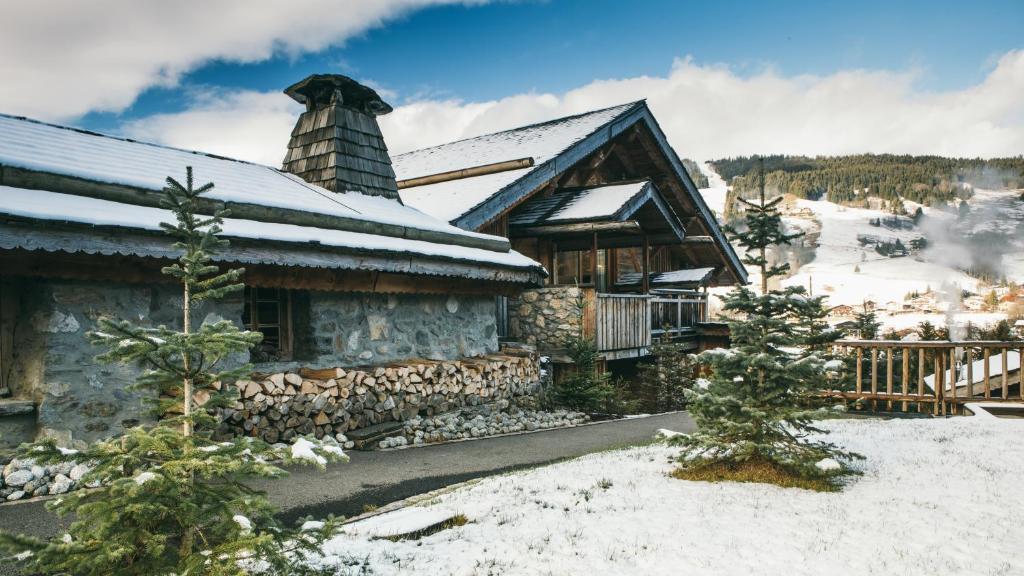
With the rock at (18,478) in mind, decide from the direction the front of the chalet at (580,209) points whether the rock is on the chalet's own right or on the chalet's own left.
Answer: on the chalet's own right

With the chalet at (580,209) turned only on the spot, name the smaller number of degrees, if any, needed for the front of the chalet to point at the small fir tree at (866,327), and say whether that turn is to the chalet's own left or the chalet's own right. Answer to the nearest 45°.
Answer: approximately 45° to the chalet's own left

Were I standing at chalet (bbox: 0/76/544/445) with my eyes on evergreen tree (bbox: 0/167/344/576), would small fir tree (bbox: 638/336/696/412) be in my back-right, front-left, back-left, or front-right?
back-left

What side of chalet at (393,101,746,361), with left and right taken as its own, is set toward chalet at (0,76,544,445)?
right

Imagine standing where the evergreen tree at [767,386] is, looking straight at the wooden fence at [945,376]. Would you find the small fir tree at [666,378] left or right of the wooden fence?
left

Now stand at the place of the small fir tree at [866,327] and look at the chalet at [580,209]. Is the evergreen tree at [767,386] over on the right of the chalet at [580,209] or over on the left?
left

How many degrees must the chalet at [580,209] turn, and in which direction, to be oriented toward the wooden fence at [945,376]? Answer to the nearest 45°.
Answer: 0° — it already faces it

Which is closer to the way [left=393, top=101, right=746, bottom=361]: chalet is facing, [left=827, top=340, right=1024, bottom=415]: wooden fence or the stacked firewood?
the wooden fence

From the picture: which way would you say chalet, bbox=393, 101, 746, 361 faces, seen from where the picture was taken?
facing the viewer and to the right of the viewer

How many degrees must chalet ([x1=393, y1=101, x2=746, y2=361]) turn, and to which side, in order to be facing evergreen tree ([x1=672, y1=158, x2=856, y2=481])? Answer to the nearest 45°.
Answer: approximately 45° to its right

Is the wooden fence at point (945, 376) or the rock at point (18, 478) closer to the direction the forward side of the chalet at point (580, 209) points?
the wooden fence

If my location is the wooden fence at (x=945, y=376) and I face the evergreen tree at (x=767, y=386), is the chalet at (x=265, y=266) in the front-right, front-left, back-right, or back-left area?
front-right
